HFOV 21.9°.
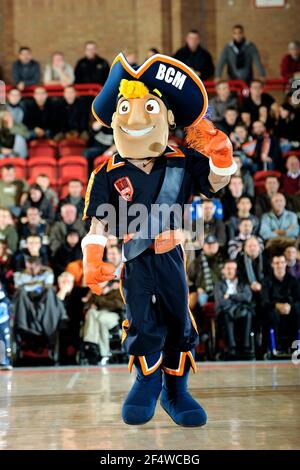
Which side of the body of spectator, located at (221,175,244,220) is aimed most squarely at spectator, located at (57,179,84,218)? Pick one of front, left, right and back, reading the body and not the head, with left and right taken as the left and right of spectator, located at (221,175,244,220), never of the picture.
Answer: right

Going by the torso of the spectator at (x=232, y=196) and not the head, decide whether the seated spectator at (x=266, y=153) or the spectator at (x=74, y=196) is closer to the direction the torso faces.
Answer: the spectator

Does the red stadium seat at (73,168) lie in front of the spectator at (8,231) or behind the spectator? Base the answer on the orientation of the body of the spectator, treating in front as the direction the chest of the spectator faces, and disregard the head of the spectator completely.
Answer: behind

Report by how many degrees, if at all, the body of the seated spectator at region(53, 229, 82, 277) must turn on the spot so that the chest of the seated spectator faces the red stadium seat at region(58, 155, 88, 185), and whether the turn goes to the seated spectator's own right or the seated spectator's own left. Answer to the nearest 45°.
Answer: approximately 180°

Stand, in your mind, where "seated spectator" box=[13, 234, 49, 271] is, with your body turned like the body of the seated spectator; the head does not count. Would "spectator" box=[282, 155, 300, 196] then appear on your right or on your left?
on your left

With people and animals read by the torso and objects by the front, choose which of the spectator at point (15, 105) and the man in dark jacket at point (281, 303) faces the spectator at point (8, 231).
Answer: the spectator at point (15, 105)

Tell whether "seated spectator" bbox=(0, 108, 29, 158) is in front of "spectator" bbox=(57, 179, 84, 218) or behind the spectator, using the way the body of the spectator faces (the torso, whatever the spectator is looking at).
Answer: behind
